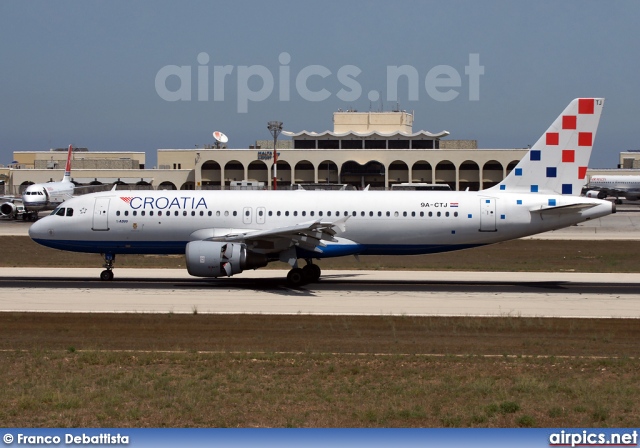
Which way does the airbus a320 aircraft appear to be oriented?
to the viewer's left
